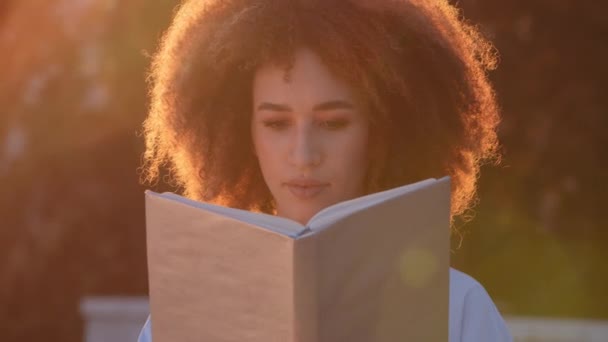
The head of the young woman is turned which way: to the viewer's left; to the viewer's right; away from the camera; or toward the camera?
toward the camera

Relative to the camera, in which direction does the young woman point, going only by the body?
toward the camera
